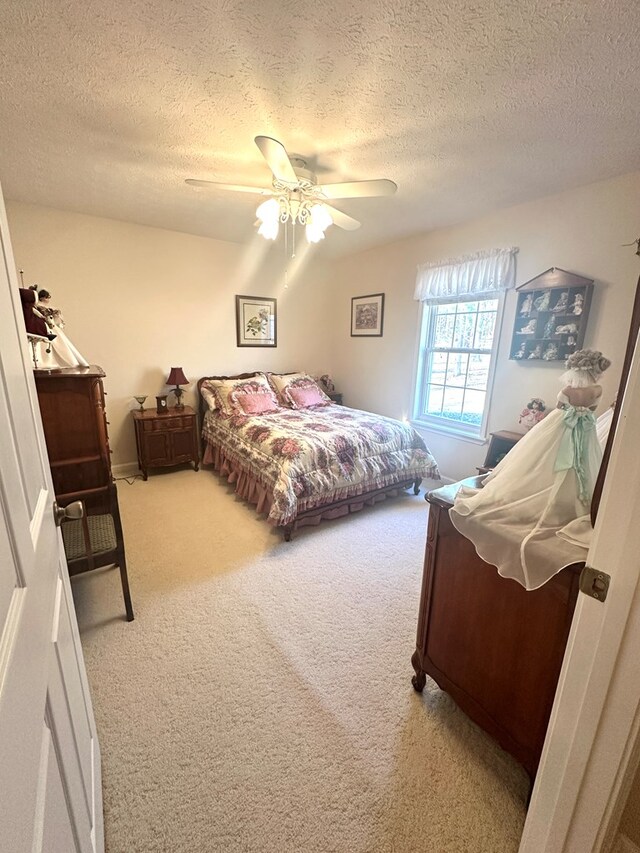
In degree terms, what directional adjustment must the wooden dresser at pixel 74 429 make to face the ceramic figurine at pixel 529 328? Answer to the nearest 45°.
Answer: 0° — it already faces it

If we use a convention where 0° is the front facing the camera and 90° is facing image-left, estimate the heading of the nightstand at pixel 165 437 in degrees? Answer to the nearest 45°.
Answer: approximately 0°

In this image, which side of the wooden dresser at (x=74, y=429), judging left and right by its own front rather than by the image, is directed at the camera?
right

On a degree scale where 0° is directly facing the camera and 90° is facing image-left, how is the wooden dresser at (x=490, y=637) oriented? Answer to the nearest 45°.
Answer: approximately 135°

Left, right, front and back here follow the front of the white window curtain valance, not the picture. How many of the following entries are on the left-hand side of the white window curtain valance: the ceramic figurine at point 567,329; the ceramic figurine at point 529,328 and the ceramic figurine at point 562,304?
3

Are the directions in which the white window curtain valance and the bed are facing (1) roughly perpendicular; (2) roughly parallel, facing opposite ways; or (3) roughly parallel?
roughly perpendicular

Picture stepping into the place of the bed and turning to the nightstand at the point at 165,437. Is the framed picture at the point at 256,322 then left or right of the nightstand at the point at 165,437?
right

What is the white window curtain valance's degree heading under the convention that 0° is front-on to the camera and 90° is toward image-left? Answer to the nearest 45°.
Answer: approximately 45°

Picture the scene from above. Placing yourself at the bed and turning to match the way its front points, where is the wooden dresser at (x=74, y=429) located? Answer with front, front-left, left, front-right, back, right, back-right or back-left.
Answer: right

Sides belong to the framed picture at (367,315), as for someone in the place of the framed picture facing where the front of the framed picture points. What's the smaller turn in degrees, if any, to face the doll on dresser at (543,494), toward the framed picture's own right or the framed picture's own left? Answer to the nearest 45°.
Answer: approximately 45° to the framed picture's own left
